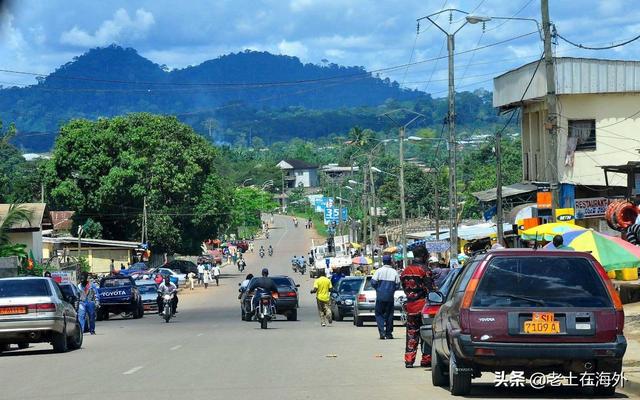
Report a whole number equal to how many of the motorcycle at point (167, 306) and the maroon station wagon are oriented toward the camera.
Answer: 1

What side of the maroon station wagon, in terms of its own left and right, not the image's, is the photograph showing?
back

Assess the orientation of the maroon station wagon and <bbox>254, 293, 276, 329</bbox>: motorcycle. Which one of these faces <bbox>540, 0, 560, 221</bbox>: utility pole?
the maroon station wagon

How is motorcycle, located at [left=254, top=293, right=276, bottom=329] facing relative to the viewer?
away from the camera

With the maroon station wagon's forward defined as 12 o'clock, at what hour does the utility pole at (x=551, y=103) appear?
The utility pole is roughly at 12 o'clock from the maroon station wagon.

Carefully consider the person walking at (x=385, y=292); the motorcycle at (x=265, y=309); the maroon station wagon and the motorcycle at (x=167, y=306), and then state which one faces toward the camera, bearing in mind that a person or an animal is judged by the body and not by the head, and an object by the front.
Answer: the motorcycle at (x=167, y=306)

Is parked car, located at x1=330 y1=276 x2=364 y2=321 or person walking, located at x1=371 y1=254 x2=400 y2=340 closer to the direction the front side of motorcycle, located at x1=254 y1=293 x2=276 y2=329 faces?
the parked car

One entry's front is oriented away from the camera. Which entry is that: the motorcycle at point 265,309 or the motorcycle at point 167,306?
the motorcycle at point 265,309

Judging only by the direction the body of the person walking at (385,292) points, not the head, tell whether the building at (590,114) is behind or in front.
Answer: in front

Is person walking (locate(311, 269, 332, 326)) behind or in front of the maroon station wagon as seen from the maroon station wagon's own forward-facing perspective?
in front
